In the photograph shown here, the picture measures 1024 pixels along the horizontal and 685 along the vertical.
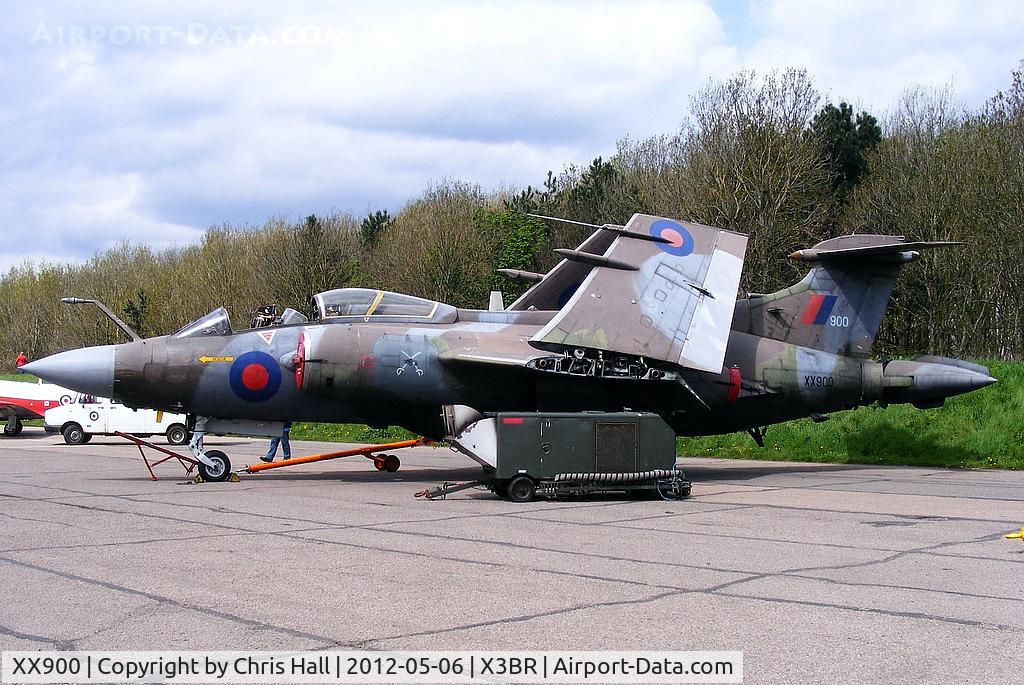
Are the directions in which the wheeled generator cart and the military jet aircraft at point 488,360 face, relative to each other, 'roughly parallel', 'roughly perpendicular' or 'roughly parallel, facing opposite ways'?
roughly parallel

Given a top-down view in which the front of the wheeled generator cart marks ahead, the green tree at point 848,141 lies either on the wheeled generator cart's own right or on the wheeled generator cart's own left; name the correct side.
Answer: on the wheeled generator cart's own right

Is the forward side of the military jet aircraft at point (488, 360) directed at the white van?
no

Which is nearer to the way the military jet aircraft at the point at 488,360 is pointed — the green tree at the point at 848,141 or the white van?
the white van

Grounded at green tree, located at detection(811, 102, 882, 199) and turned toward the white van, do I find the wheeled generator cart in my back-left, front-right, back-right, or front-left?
front-left

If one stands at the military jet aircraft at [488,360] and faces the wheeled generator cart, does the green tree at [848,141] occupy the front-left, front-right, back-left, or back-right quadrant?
back-left

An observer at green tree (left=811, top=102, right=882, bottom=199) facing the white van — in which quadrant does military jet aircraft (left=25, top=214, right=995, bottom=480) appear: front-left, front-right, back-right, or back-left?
front-left

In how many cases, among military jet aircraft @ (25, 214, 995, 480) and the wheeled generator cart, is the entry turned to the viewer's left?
2

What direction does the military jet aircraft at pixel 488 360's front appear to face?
to the viewer's left

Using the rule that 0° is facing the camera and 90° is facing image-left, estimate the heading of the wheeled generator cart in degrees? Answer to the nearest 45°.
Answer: approximately 90°

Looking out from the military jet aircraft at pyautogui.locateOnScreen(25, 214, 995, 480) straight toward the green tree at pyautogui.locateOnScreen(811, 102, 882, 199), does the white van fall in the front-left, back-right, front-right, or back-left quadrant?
front-left

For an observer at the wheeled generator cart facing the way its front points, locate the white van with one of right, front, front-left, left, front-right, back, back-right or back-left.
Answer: front-right
